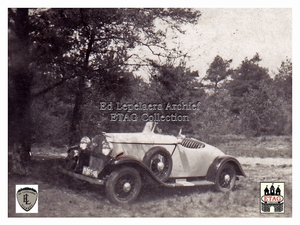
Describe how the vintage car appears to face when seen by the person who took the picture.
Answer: facing the viewer and to the left of the viewer

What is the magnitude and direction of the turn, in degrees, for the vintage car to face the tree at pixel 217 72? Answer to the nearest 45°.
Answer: approximately 180°
